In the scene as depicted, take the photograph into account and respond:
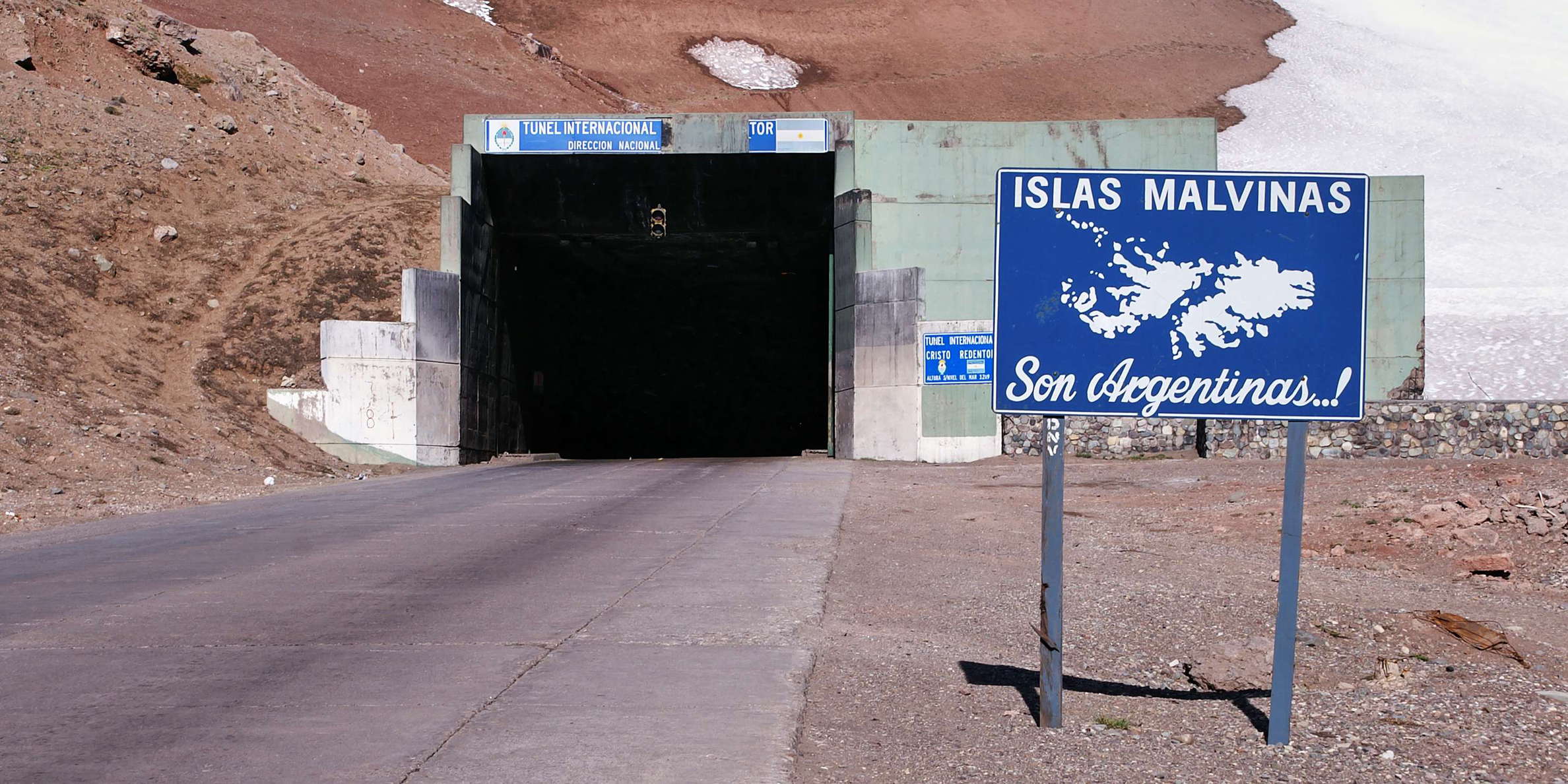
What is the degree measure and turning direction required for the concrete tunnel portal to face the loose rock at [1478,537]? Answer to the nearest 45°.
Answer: approximately 45° to its left

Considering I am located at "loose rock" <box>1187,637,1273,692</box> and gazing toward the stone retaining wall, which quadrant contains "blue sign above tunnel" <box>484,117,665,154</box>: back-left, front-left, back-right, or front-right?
front-left

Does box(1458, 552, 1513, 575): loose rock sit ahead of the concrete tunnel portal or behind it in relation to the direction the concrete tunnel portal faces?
ahead

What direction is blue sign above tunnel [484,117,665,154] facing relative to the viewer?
toward the camera

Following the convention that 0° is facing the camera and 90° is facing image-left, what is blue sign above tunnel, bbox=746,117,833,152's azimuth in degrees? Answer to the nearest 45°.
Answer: approximately 0°

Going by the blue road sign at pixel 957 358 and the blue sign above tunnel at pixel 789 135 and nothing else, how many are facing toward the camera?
2

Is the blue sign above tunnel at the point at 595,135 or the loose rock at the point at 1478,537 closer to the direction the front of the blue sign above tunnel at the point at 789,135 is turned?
the loose rock

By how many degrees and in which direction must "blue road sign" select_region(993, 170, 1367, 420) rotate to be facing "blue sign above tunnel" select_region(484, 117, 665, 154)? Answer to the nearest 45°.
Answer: approximately 135° to its right

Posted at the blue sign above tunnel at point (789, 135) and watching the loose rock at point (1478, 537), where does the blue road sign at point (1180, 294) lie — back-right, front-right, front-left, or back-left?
front-right

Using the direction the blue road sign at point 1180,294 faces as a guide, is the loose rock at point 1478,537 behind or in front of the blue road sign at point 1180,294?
behind
